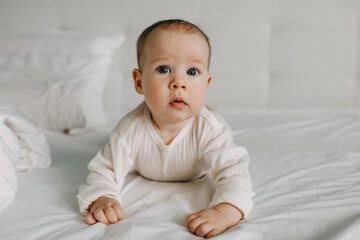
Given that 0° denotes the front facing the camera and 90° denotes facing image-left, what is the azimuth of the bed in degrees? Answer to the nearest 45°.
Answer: approximately 0°
